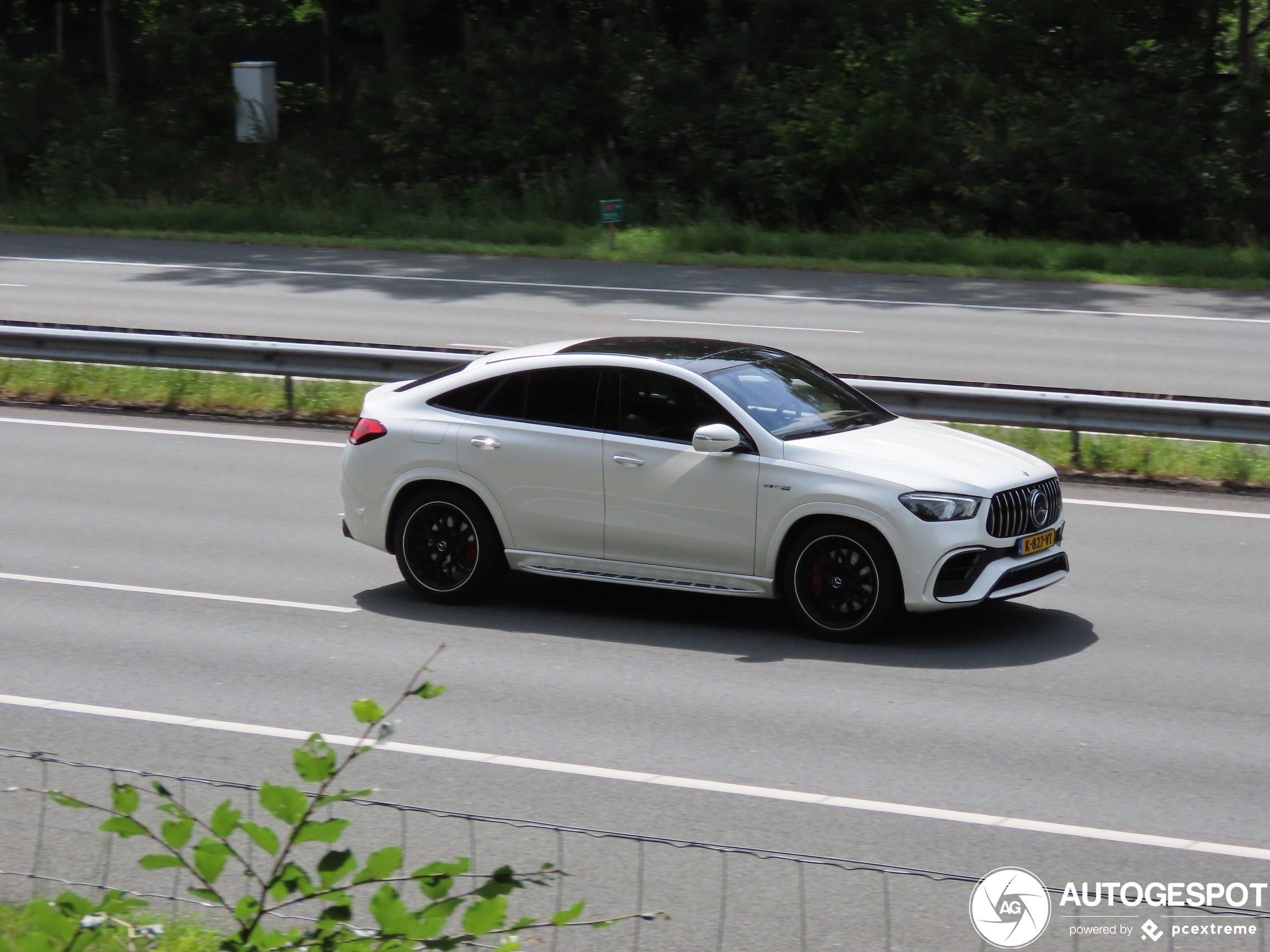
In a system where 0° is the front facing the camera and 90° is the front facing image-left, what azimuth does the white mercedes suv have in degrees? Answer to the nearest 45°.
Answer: approximately 315°

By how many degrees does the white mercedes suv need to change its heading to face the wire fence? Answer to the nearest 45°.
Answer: approximately 45° to its right

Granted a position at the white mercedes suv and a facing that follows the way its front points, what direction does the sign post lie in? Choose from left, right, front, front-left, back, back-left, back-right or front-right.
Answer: back-left
